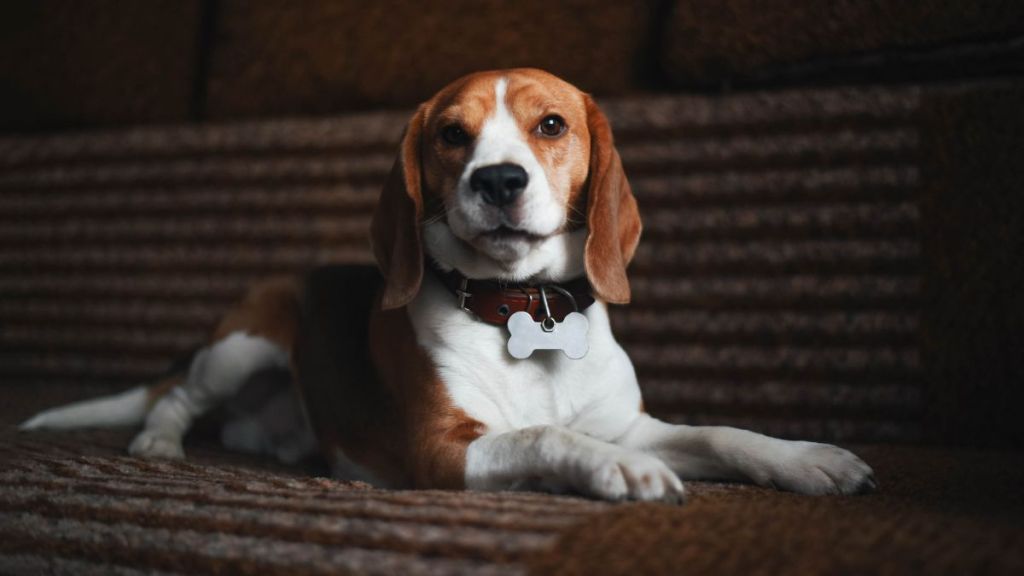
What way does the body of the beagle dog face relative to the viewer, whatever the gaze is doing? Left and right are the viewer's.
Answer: facing the viewer and to the right of the viewer
